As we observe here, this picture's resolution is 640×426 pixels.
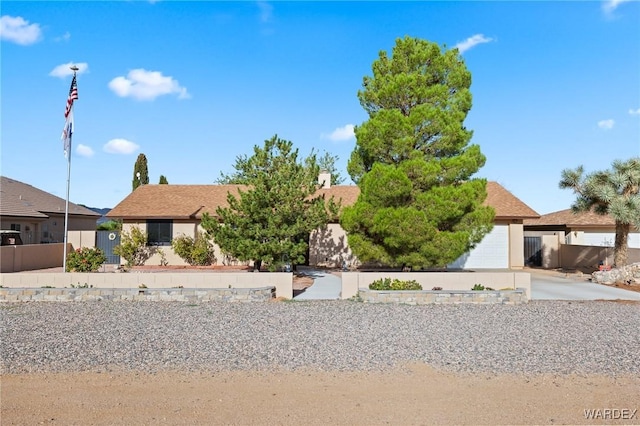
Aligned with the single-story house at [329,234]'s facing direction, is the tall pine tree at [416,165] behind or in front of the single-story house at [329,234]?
in front

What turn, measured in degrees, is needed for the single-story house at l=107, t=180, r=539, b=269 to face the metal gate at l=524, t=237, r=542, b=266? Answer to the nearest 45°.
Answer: approximately 90° to its left

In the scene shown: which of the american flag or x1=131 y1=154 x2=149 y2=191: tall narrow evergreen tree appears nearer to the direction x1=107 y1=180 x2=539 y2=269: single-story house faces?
the american flag

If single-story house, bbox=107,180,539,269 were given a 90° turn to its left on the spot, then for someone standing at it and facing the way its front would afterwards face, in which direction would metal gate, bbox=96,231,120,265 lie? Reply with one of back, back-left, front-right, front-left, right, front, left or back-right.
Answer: back

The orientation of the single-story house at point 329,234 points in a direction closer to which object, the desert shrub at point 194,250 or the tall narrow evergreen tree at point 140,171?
the desert shrub

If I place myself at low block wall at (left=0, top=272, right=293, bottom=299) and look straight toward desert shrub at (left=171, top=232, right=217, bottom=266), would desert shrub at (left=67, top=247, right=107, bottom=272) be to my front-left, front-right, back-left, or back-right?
front-left

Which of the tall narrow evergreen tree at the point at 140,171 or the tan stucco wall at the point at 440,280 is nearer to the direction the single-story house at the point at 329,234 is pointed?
the tan stucco wall

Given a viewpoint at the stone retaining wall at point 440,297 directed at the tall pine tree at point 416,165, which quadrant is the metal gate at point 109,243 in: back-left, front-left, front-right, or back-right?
front-left

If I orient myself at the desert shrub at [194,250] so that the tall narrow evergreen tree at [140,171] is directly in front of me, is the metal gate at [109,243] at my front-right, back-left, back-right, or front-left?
front-left

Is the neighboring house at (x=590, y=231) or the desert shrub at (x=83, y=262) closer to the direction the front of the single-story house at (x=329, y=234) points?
the desert shrub

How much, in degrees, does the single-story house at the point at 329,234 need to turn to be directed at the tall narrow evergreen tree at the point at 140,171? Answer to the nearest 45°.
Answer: approximately 135° to its right

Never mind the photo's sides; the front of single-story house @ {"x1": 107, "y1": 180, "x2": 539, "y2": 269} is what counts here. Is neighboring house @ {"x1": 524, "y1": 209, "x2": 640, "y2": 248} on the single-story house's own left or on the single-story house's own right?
on the single-story house's own left

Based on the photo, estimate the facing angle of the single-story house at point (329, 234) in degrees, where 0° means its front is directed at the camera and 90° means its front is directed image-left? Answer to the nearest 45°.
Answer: approximately 0°
